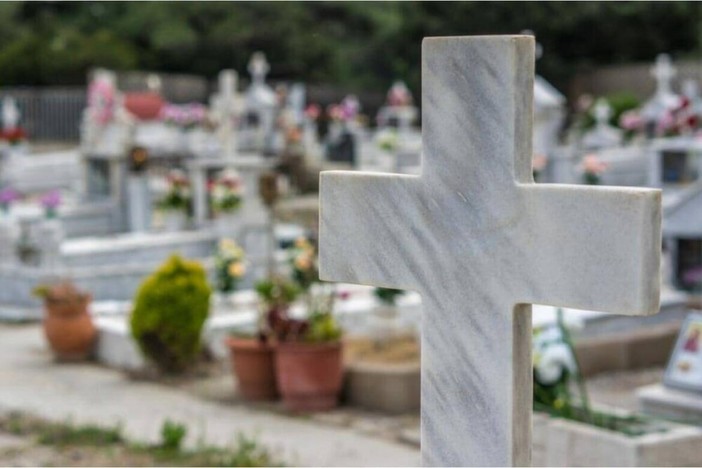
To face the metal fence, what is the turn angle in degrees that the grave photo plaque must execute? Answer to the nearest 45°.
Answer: approximately 90° to its right

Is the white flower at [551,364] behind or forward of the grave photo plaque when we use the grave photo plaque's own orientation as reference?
forward

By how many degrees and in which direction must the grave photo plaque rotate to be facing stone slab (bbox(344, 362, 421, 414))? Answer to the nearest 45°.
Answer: approximately 90° to its right

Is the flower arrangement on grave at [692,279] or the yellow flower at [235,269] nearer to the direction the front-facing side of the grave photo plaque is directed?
the yellow flower

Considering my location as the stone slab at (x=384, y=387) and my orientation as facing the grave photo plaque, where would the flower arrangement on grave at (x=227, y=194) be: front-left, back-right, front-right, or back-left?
back-left

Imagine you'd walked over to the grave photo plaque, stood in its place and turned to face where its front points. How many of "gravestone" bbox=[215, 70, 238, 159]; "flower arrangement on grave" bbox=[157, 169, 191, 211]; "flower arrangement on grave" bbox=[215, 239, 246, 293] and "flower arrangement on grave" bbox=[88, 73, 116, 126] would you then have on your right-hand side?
4

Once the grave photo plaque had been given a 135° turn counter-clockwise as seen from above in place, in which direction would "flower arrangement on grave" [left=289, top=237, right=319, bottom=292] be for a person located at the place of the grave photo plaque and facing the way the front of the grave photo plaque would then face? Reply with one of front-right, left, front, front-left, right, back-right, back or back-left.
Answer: back-left

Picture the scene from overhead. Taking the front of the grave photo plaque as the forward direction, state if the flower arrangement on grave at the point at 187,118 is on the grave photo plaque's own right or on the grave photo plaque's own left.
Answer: on the grave photo plaque's own right

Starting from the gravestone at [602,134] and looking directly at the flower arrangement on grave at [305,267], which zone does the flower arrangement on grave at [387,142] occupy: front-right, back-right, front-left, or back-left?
front-right

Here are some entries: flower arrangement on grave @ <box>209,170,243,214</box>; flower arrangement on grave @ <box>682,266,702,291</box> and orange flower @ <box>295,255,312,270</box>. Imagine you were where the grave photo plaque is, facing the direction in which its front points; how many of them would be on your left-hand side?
0

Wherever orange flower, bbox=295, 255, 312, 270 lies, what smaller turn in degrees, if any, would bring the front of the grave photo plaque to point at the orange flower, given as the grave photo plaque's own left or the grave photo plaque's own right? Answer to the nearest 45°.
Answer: approximately 90° to the grave photo plaque's own right

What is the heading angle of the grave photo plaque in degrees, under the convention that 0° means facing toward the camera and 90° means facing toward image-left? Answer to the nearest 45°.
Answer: approximately 45°

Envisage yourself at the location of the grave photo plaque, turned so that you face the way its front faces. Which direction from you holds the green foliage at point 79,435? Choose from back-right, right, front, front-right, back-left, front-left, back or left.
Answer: front-right

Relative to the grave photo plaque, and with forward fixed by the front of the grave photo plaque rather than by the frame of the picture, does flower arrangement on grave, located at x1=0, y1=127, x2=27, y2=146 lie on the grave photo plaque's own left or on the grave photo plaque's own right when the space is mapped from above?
on the grave photo plaque's own right
